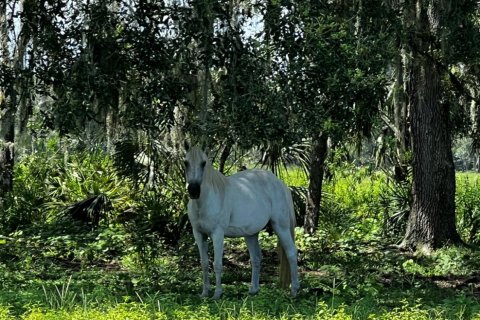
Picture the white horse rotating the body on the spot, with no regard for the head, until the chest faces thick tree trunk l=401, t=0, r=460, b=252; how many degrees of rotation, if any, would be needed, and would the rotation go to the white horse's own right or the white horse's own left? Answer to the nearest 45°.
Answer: approximately 180°

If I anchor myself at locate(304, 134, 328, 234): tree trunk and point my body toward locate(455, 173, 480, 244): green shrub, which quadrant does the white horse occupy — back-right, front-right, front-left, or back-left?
back-right

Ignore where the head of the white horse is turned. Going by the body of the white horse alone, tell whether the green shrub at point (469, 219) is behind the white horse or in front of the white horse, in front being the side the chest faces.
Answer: behind

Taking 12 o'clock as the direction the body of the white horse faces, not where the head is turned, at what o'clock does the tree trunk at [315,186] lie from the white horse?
The tree trunk is roughly at 5 o'clock from the white horse.

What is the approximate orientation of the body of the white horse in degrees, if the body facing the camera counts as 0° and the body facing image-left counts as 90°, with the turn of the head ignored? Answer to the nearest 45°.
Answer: approximately 45°
